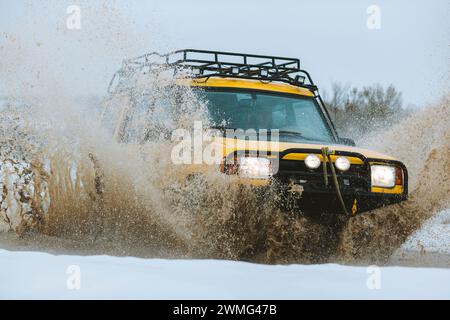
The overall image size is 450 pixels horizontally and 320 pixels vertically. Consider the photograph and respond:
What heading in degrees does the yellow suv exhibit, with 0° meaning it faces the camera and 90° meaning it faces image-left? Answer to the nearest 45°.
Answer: approximately 315°
